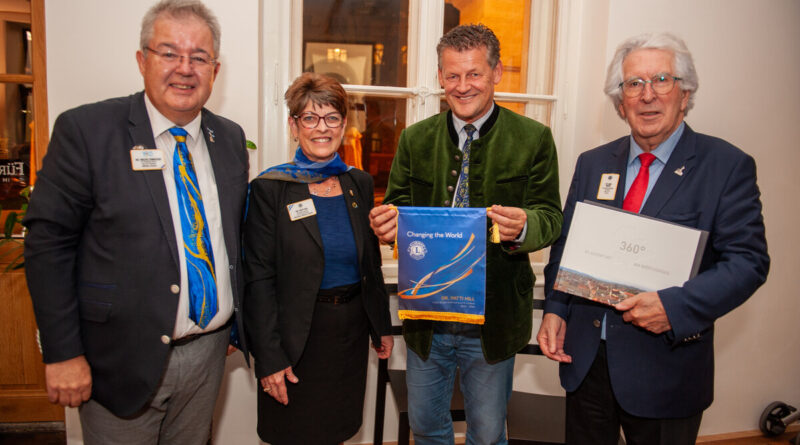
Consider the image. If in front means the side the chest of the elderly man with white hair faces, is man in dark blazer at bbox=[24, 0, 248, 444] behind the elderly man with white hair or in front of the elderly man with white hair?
in front

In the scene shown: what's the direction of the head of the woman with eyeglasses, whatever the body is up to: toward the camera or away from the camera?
toward the camera

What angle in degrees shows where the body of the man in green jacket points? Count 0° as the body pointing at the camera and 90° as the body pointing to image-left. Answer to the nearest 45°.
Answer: approximately 0°

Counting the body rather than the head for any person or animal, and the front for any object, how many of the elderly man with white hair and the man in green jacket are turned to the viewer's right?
0

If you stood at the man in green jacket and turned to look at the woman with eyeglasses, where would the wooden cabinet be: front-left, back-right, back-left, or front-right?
front-right

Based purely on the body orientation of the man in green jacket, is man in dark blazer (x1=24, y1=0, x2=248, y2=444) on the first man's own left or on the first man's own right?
on the first man's own right

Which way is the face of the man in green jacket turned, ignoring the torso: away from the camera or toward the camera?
toward the camera

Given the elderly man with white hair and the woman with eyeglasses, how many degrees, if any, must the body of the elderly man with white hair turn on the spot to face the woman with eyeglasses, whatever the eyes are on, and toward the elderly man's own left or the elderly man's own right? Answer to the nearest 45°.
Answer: approximately 45° to the elderly man's own right

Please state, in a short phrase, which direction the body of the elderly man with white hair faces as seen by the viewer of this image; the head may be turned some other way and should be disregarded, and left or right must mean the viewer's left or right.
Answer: facing the viewer and to the left of the viewer
